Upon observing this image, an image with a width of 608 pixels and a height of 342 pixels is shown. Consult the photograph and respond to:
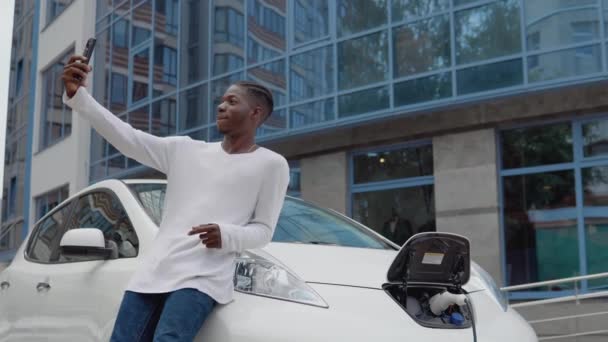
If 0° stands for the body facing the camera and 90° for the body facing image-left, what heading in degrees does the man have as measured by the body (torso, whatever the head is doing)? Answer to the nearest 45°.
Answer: approximately 45°

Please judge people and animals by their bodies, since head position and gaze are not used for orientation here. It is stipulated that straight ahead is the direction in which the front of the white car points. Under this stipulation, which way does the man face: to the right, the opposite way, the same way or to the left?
to the right

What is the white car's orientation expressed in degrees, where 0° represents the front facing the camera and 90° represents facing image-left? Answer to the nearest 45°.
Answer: approximately 315°
